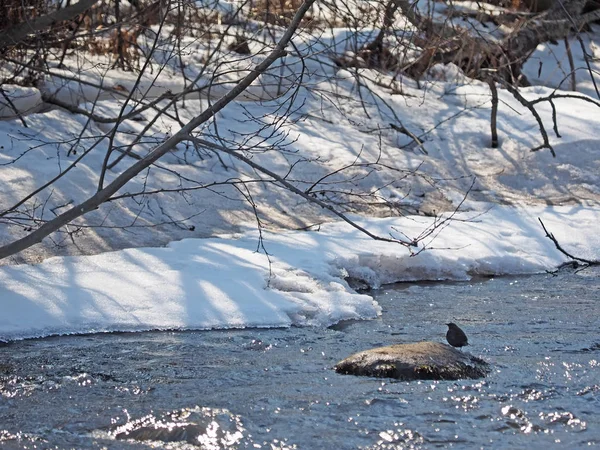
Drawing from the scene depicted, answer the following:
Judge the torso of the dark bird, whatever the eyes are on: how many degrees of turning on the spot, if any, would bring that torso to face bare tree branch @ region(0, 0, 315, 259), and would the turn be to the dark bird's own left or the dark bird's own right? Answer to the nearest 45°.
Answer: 0° — it already faces it

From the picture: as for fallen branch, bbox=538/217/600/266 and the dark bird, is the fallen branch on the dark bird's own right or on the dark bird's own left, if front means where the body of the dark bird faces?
on the dark bird's own right

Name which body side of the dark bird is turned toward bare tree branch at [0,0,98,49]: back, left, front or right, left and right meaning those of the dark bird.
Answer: front
